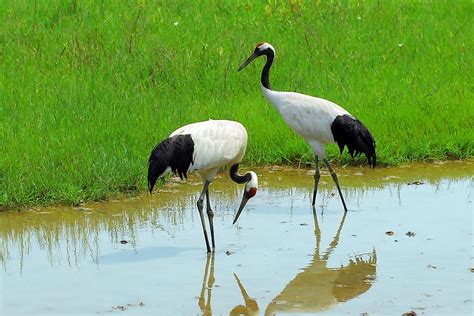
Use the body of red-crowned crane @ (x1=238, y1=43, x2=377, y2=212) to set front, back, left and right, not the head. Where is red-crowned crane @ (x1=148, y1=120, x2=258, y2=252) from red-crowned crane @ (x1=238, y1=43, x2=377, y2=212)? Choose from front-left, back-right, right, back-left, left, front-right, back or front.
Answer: front-left

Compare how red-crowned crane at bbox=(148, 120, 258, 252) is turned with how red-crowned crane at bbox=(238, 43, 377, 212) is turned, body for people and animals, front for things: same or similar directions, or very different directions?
very different directions

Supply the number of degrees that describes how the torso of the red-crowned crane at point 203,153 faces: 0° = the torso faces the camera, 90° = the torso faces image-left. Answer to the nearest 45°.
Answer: approximately 270°

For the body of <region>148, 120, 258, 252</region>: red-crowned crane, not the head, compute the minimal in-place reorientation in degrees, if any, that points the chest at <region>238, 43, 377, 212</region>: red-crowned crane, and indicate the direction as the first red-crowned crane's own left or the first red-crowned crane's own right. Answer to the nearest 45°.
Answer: approximately 45° to the first red-crowned crane's own left

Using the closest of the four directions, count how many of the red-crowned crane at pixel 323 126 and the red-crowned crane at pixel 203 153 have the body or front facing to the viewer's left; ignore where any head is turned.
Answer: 1

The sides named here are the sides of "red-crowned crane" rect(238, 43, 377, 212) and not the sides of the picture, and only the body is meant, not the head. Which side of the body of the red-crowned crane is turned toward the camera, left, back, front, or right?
left
